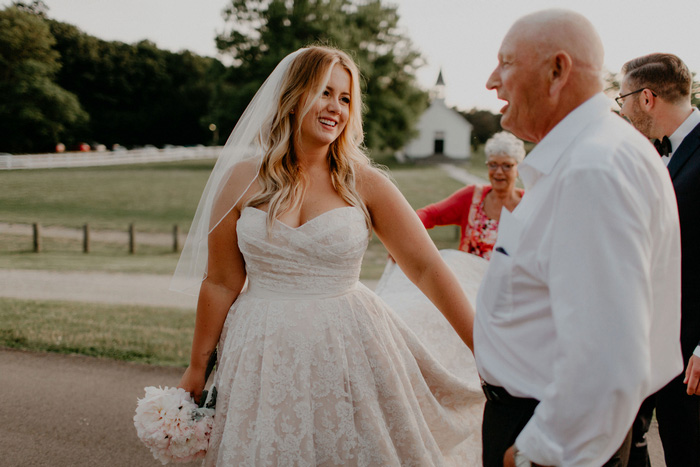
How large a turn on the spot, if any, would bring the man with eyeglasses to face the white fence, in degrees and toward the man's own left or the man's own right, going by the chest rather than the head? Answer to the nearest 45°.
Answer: approximately 45° to the man's own right

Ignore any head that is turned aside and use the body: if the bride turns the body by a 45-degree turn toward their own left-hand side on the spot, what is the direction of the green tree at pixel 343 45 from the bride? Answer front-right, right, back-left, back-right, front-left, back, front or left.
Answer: back-left

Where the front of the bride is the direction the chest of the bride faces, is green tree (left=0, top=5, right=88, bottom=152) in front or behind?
behind

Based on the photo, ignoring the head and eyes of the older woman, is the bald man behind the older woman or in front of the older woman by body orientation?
in front

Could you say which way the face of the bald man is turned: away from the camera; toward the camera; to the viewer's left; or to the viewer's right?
to the viewer's left

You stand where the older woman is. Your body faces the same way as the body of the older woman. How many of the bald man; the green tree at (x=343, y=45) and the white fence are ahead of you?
1

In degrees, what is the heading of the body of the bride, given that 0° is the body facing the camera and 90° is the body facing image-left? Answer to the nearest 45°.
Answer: approximately 0°

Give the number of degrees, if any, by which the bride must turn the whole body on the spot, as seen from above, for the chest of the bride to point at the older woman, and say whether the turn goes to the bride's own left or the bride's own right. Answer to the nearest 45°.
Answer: approximately 135° to the bride's own left

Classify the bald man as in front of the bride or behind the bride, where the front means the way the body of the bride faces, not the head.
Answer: in front

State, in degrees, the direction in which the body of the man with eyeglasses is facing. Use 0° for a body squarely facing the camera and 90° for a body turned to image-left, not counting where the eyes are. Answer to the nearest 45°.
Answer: approximately 90°

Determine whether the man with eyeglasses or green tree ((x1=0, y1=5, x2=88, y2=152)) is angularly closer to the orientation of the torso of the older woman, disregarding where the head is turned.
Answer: the man with eyeglasses

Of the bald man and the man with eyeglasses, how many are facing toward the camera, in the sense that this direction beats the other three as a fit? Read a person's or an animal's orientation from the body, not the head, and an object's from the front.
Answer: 0

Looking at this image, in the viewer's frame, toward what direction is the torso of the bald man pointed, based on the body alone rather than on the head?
to the viewer's left

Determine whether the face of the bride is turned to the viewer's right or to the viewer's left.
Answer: to the viewer's right
